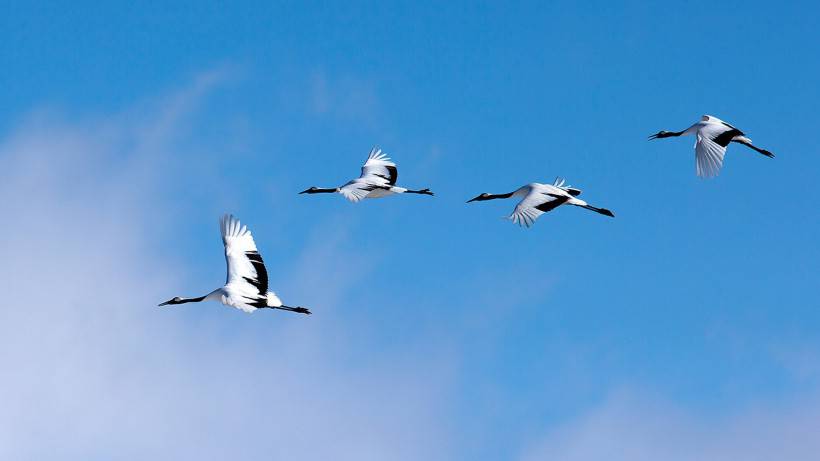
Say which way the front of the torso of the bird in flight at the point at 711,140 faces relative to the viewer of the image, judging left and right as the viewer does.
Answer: facing to the left of the viewer

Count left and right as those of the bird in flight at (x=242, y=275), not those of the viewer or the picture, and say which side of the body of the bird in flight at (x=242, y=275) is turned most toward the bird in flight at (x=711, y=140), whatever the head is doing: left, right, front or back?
back

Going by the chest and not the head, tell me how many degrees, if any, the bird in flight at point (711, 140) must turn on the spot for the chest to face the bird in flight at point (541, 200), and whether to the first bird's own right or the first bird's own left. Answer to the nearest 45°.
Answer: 0° — it already faces it

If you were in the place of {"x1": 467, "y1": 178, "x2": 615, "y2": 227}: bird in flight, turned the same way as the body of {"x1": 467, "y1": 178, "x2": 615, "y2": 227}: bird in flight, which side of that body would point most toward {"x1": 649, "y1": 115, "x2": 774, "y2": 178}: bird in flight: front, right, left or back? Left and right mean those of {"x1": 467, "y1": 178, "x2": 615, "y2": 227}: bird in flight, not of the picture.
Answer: back

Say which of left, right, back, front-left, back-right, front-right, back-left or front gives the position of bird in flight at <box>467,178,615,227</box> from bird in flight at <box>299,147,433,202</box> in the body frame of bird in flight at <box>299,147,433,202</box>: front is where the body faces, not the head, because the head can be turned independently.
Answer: back-left

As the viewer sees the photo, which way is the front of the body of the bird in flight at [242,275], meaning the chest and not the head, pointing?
to the viewer's left

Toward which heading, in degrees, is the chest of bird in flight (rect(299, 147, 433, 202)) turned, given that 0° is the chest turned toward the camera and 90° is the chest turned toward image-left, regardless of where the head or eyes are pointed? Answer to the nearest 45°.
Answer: approximately 90°

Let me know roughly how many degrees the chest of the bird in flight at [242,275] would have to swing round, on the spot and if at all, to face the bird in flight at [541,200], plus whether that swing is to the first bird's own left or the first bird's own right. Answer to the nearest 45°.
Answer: approximately 180°

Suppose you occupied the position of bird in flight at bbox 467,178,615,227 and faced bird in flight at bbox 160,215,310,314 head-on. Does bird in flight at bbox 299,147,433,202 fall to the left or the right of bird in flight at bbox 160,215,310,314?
right

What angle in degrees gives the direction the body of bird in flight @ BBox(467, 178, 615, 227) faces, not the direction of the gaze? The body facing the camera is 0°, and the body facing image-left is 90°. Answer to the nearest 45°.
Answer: approximately 90°

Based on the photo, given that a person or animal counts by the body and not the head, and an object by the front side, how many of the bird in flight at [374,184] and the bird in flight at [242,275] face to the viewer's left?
2
